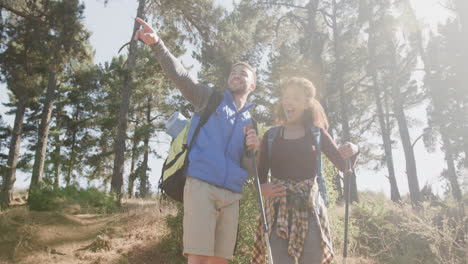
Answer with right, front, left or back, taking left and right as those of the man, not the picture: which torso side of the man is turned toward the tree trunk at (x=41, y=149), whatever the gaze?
back

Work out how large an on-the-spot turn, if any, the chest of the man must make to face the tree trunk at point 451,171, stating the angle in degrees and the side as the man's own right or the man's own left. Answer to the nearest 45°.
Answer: approximately 90° to the man's own left

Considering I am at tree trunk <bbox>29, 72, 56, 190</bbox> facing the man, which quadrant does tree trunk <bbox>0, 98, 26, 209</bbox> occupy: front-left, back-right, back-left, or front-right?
front-right

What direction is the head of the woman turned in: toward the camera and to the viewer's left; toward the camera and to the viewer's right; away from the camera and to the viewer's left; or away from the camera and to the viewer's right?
toward the camera and to the viewer's left

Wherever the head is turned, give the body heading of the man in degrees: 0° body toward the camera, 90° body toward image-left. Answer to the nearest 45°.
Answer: approximately 315°

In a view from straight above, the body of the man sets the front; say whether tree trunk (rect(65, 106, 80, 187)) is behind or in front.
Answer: behind

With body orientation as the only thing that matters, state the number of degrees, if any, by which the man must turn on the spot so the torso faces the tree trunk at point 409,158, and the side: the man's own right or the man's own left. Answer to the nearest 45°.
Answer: approximately 90° to the man's own left

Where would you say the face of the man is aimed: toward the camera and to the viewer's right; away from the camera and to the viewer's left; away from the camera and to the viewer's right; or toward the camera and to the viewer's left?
toward the camera and to the viewer's left
